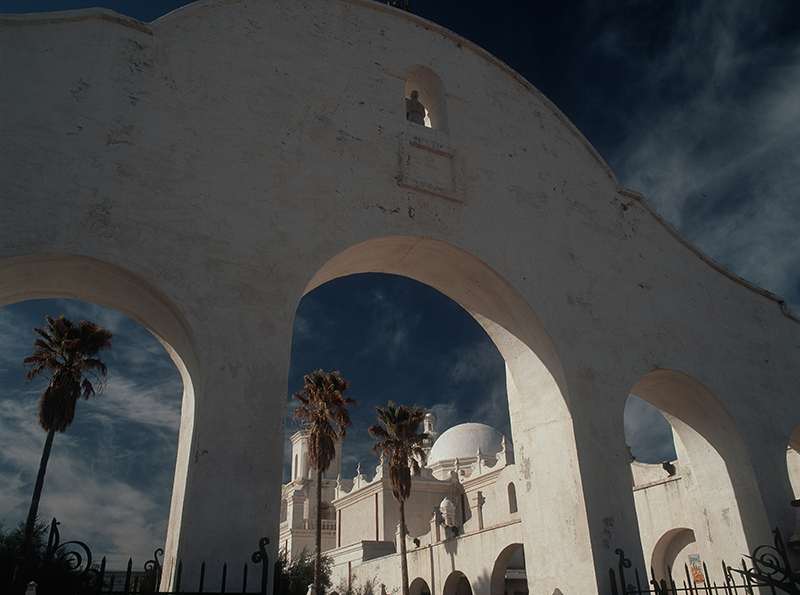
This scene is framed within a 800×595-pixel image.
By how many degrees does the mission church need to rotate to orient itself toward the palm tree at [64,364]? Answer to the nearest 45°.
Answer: approximately 90° to its left

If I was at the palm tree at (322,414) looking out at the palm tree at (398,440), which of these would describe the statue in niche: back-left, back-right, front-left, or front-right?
back-right

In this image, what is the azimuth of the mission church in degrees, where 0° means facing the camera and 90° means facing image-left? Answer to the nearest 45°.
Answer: approximately 135°

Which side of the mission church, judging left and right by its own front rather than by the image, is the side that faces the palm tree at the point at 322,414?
left

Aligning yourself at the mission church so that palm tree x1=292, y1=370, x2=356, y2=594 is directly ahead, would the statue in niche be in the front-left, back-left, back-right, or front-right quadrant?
front-left

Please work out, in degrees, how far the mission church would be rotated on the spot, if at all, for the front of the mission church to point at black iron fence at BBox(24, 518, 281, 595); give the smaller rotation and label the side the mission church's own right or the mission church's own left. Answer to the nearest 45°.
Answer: approximately 135° to the mission church's own left

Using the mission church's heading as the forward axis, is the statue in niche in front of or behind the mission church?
behind

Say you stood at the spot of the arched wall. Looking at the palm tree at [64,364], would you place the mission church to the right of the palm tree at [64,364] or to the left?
right
